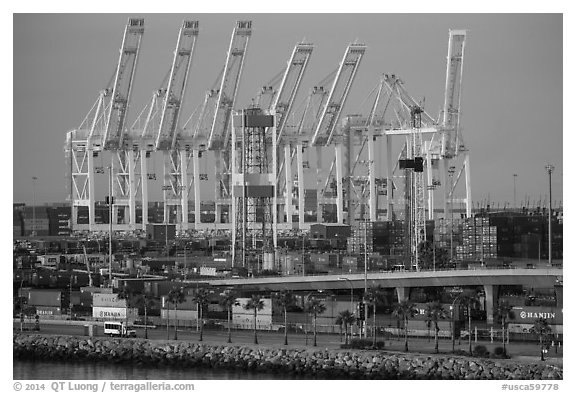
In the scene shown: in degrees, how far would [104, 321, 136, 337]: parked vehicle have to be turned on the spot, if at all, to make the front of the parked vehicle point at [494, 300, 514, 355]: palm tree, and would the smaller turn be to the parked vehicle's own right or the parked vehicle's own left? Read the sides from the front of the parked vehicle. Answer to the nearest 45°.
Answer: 0° — it already faces it

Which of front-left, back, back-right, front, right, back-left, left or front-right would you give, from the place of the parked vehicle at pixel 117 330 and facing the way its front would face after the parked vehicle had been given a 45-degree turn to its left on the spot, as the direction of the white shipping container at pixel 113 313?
front-left

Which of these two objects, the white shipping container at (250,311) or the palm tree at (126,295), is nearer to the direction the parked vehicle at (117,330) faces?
the white shipping container

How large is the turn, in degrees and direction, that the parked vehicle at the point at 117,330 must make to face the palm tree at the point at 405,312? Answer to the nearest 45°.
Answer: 0° — it already faces it

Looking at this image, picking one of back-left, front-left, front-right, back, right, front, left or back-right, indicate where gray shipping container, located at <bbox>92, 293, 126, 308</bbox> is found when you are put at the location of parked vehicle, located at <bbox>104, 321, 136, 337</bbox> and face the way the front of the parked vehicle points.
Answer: left

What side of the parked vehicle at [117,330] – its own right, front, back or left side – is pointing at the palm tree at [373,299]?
front

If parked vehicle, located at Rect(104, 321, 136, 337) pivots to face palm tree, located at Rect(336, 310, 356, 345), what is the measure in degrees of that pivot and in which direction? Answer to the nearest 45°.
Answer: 0° — it already faces it

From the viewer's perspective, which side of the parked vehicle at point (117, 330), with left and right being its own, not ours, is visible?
right
